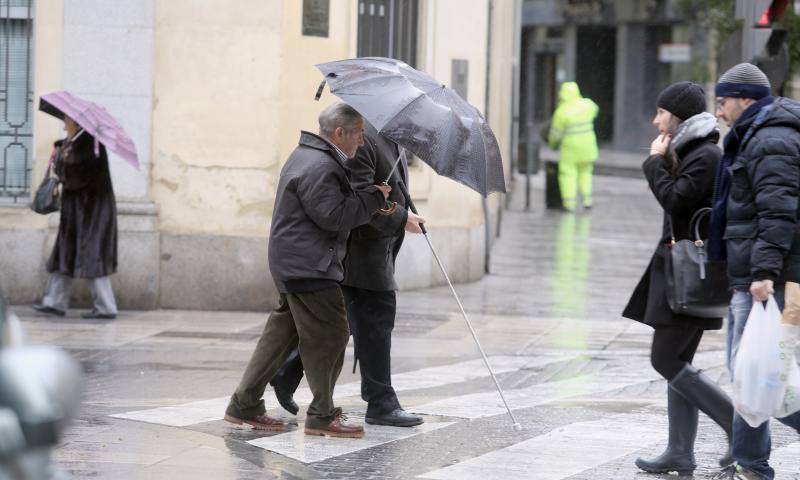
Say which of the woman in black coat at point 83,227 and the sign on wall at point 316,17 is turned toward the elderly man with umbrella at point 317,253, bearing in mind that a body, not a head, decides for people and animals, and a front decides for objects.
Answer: the sign on wall

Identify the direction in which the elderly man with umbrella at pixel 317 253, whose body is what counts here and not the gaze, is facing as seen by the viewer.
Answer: to the viewer's right

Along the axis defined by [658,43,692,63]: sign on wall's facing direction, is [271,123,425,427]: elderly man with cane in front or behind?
in front

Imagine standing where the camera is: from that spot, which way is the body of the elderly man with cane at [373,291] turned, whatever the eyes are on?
to the viewer's right

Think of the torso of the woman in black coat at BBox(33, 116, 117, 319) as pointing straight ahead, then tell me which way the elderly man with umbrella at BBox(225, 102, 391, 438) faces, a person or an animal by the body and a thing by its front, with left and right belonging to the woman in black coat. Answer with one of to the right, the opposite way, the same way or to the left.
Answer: the opposite way

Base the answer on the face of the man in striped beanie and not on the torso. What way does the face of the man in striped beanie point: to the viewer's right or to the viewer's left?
to the viewer's left

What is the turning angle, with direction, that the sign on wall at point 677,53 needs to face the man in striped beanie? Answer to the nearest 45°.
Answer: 0° — it already faces them

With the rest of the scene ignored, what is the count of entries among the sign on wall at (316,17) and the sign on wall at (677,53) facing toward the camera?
2

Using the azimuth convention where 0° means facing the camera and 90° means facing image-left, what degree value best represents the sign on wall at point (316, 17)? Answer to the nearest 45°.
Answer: approximately 0°

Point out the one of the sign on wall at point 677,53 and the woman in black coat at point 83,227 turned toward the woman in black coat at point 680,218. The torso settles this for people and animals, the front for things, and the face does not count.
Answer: the sign on wall

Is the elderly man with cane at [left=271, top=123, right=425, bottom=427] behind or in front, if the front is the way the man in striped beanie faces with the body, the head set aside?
in front

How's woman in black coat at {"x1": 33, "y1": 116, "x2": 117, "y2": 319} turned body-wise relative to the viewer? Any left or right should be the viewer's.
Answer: facing to the left of the viewer

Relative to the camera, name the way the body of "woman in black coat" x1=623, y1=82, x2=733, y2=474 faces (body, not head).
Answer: to the viewer's left
